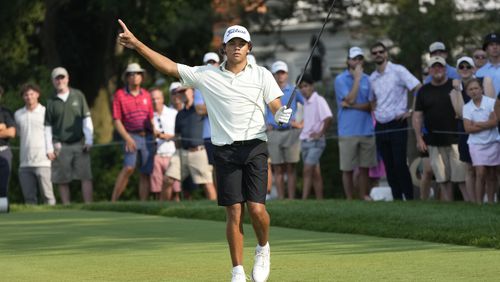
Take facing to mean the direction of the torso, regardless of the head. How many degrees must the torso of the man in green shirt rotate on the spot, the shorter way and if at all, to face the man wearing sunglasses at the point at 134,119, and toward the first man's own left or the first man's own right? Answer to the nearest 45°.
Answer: approximately 90° to the first man's own left

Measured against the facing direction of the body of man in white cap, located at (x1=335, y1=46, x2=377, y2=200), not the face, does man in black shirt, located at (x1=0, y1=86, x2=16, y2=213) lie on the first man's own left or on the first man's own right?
on the first man's own right

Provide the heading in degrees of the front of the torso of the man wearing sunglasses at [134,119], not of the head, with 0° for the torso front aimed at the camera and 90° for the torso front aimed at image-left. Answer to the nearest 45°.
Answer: approximately 0°

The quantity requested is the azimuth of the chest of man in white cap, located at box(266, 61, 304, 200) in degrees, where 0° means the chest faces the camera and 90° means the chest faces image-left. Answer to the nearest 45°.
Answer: approximately 0°

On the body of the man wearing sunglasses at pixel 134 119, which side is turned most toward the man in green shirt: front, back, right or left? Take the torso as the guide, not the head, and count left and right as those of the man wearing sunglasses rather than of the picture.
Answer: right
